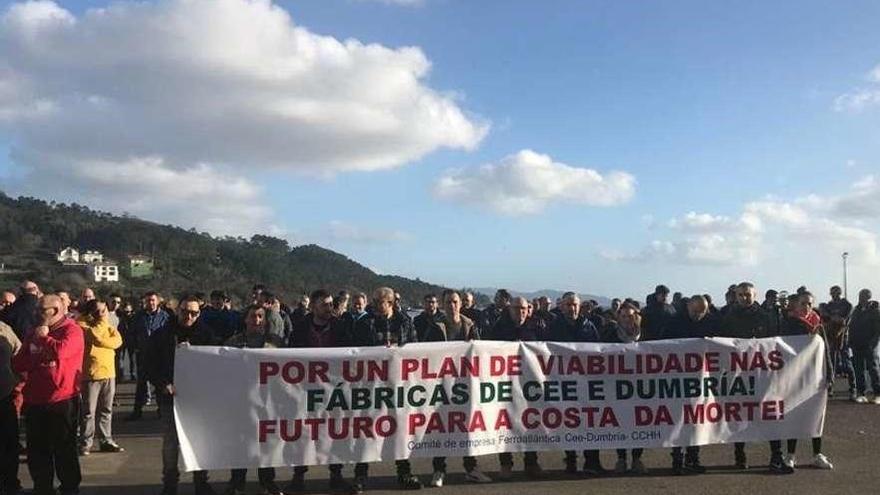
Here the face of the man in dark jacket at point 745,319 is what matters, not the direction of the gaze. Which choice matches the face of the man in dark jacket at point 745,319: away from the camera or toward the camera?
toward the camera

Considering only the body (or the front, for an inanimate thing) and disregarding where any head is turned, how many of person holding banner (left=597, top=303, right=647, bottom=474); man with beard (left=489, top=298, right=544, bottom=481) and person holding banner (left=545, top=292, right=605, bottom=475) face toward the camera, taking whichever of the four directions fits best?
3

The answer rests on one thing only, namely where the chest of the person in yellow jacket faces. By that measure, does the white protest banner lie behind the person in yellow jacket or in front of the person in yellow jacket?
in front

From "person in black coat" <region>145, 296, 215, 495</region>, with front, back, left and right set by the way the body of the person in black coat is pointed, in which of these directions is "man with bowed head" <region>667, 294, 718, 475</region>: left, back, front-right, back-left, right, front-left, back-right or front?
front-left

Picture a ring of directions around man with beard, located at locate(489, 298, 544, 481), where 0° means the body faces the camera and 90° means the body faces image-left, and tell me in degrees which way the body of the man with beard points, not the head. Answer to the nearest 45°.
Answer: approximately 0°

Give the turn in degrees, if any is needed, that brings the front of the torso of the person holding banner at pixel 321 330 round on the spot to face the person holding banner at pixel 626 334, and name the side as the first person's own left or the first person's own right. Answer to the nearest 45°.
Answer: approximately 90° to the first person's own left

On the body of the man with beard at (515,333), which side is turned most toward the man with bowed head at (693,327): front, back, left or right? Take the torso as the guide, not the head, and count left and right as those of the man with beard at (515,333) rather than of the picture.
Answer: left

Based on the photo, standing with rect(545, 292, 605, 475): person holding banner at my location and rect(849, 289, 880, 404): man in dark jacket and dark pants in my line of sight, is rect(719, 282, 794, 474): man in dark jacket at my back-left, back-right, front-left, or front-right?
front-right

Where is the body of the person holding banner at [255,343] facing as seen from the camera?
toward the camera

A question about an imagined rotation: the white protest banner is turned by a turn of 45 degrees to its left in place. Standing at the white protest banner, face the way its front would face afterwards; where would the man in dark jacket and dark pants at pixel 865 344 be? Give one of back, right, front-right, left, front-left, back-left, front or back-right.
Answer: left

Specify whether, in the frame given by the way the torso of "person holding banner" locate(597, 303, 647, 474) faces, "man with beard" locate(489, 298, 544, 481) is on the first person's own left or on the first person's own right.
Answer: on the first person's own right

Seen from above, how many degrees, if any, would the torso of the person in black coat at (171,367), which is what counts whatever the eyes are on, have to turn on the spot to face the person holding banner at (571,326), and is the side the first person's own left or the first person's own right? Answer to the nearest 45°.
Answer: approximately 45° to the first person's own left

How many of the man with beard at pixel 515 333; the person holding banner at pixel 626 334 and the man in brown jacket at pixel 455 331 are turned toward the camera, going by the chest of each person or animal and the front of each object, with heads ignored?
3

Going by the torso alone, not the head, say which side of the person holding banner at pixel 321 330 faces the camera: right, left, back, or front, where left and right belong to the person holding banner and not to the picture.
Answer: front
